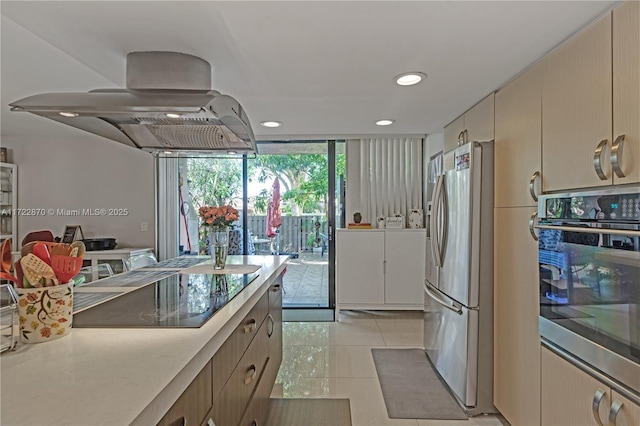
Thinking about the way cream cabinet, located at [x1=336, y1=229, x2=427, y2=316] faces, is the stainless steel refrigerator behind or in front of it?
in front

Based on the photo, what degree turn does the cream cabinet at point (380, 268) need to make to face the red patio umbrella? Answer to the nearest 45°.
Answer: approximately 90° to its right

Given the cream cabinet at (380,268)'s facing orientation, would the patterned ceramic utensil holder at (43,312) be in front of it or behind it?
in front

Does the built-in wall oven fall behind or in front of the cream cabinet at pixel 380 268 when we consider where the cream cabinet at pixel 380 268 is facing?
in front

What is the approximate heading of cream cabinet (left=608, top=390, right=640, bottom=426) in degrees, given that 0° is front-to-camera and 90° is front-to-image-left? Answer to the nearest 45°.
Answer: approximately 45°
